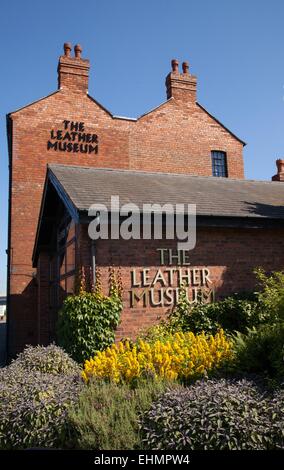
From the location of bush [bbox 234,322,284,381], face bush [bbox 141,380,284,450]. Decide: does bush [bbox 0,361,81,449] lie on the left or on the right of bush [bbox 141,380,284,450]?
right

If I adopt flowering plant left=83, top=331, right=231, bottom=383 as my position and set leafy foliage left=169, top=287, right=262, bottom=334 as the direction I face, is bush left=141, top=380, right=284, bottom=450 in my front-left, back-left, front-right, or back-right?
back-right
